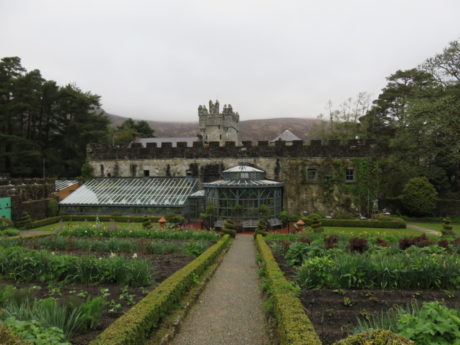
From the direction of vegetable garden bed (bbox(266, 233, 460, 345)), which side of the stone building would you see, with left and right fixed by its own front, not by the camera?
front

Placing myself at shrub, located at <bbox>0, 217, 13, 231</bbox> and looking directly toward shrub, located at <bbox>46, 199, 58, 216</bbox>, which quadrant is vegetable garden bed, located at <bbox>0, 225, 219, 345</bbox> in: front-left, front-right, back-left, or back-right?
back-right

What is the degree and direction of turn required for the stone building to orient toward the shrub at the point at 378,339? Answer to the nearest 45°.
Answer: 0° — it already faces it

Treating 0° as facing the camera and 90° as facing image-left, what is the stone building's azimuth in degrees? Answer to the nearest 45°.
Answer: approximately 0°

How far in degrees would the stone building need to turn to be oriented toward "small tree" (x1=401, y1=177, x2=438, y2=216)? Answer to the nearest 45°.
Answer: approximately 90° to its left

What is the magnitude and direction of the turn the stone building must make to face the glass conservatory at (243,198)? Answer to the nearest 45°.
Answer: approximately 45° to its right

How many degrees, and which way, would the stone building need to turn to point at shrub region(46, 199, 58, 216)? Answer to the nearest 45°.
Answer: approximately 90° to its right

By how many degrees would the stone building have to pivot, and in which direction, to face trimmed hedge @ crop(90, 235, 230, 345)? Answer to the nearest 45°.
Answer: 0° — it already faces it

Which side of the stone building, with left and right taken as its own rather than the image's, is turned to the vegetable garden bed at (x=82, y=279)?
front

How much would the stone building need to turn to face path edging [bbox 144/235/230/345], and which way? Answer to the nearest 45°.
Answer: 0° — it already faces it

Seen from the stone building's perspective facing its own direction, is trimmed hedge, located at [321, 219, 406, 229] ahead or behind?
ahead
